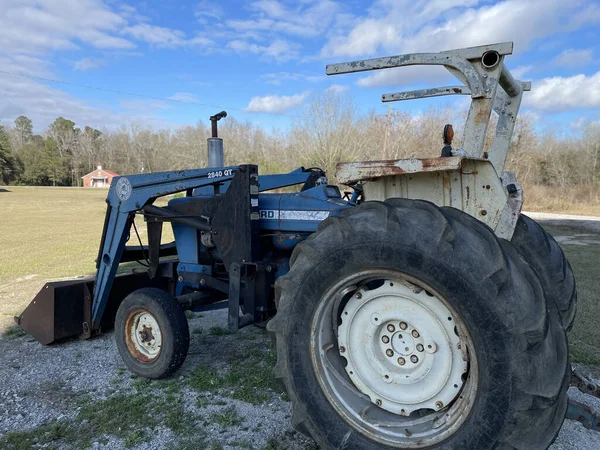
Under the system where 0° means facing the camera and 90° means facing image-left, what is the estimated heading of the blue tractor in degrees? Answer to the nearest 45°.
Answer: approximately 135°
